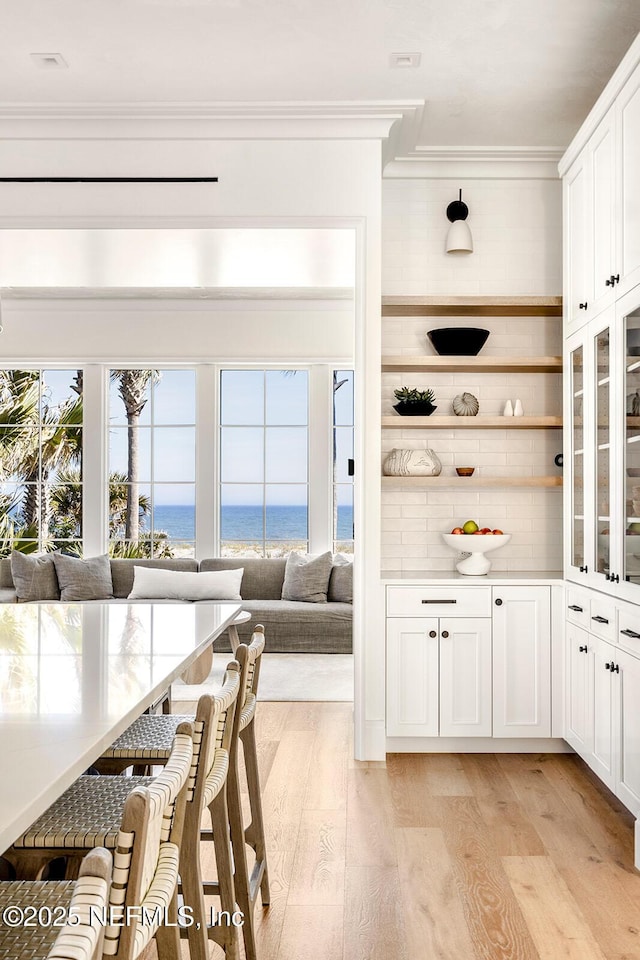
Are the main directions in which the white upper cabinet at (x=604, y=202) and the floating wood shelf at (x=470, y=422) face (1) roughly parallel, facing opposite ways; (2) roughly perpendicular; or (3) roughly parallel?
roughly perpendicular

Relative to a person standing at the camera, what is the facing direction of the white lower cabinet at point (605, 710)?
facing to the left of the viewer

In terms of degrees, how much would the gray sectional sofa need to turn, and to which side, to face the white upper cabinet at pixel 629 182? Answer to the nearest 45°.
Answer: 0° — it already faces it

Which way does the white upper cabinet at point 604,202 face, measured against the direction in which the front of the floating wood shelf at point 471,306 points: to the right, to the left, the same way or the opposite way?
to the right

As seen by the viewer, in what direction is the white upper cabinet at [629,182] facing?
to the viewer's left

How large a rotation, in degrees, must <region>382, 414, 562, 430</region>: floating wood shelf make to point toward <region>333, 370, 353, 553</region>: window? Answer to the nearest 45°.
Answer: approximately 180°

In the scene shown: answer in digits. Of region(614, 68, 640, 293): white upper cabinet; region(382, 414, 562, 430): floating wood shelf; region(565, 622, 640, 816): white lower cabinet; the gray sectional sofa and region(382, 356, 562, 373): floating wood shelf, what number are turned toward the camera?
3

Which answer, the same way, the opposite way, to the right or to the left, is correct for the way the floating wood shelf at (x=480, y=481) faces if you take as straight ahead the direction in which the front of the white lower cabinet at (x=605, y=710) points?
to the left
